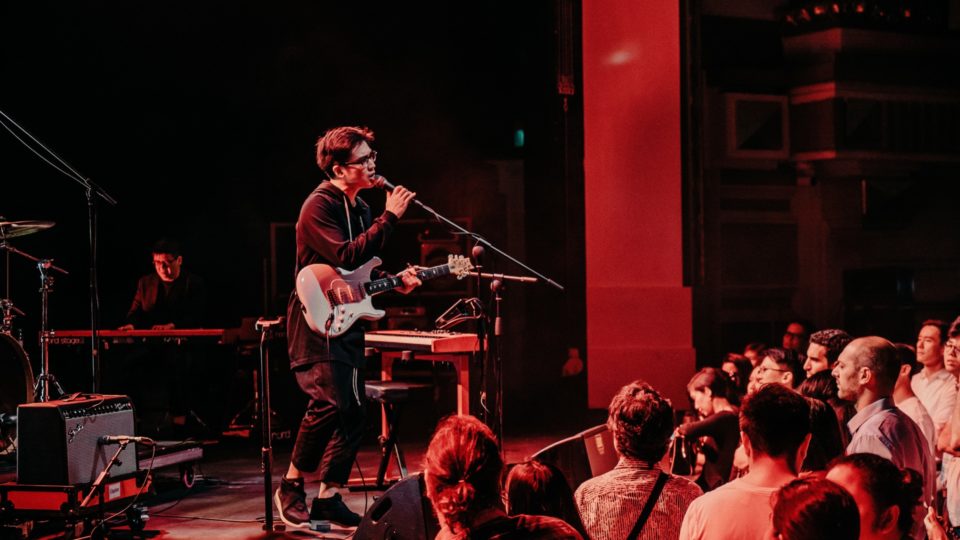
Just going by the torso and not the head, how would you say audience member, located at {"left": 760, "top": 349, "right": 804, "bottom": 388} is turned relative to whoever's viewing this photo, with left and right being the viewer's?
facing to the left of the viewer

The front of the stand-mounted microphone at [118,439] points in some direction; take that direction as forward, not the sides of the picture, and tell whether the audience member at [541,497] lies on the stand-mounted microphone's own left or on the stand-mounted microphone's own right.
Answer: on the stand-mounted microphone's own left

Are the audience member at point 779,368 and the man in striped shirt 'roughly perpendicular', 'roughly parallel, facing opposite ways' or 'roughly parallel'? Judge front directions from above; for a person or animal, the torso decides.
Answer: roughly perpendicular

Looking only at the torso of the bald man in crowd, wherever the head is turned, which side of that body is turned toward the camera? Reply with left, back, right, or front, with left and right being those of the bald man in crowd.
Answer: left

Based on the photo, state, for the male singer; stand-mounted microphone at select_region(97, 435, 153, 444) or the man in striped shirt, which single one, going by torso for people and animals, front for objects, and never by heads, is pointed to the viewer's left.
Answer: the stand-mounted microphone

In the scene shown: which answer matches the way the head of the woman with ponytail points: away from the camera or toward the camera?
away from the camera

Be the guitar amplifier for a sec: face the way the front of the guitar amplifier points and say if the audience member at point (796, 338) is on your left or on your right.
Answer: on your left

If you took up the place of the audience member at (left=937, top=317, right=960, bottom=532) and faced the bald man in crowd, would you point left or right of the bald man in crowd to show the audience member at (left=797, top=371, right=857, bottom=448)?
right

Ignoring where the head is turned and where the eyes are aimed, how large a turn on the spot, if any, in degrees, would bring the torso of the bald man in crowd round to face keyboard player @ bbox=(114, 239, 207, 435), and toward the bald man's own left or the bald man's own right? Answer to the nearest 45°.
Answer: approximately 45° to the bald man's own right

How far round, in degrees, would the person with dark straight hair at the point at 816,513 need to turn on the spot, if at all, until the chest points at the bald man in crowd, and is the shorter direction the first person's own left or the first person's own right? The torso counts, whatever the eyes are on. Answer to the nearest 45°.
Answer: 0° — they already face them

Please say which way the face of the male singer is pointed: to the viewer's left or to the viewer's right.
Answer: to the viewer's right

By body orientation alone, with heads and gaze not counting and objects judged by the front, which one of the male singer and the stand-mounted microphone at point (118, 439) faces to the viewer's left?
the stand-mounted microphone
